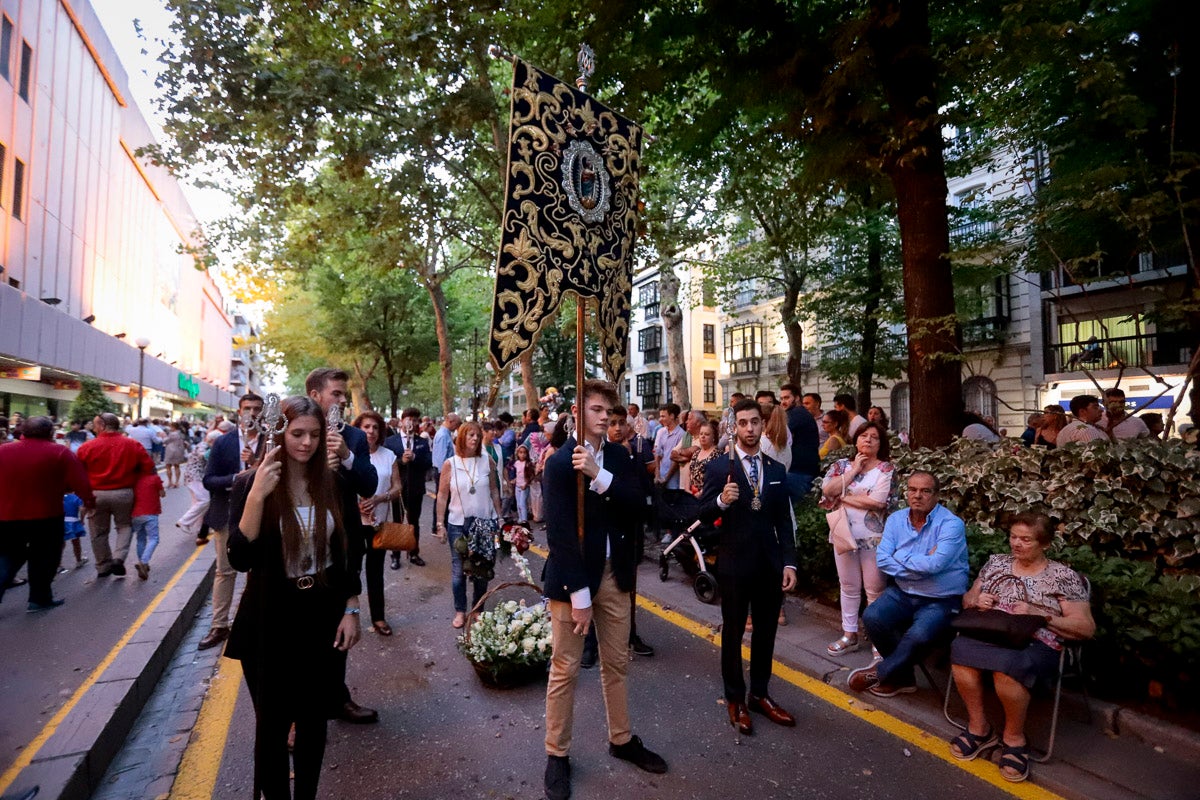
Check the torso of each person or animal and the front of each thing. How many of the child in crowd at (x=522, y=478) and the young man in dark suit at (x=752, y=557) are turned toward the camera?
2

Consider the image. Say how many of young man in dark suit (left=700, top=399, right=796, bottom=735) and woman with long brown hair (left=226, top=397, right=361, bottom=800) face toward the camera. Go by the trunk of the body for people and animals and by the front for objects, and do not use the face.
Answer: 2

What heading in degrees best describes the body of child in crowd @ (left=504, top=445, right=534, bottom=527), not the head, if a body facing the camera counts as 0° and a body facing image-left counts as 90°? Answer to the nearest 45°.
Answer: approximately 0°

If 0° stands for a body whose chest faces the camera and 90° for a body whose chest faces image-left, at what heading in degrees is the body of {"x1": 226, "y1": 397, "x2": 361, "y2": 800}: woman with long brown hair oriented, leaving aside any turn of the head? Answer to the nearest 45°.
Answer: approximately 0°

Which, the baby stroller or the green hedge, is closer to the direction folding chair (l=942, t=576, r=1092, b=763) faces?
the baby stroller

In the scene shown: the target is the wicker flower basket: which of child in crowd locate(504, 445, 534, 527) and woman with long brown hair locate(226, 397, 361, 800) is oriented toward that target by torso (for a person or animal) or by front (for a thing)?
the child in crowd
